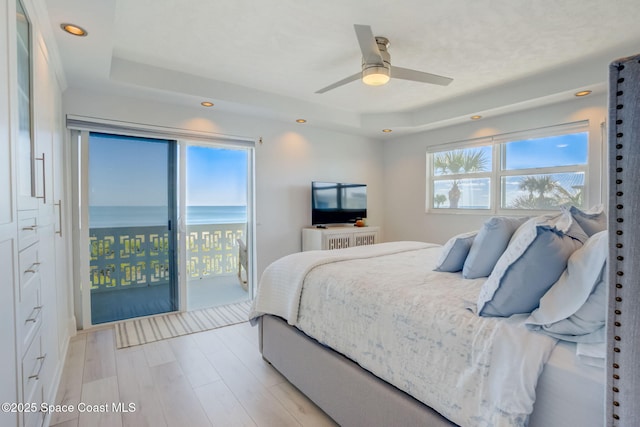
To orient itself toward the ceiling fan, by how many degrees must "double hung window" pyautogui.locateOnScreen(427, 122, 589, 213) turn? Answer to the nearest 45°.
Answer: approximately 45° to its left

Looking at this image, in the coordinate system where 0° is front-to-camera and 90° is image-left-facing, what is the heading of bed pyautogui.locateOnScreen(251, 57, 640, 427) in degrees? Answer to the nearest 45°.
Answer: approximately 135°

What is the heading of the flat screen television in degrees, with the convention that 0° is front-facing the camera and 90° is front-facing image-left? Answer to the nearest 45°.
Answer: approximately 315°

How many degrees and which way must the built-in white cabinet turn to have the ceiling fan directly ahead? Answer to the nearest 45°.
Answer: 0° — it already faces it

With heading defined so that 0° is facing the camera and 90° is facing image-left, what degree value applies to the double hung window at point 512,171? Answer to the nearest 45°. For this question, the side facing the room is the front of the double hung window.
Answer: approximately 45°

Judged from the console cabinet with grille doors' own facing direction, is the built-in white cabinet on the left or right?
on its right

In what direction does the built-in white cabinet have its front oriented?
to the viewer's right

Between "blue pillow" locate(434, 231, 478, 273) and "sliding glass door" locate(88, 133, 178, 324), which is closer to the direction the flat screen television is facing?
the blue pillow
